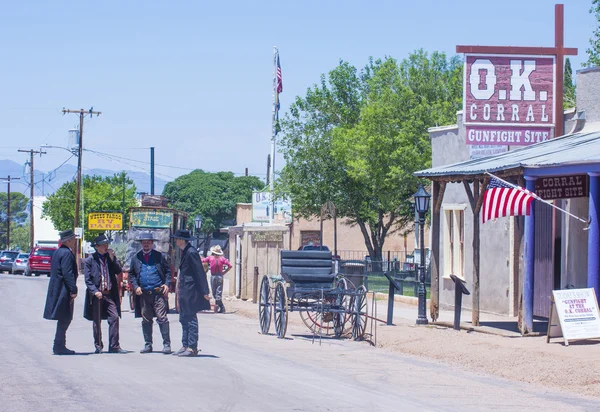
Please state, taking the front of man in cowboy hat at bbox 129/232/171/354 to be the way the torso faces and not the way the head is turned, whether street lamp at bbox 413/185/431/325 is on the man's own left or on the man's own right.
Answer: on the man's own left

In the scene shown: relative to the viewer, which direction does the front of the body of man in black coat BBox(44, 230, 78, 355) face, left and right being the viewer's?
facing to the right of the viewer

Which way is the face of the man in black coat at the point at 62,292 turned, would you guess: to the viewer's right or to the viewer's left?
to the viewer's right

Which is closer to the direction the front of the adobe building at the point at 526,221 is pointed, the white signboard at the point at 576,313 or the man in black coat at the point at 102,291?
the man in black coat

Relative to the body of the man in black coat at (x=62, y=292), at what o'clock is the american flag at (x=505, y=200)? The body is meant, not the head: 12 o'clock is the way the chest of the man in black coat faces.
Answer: The american flag is roughly at 12 o'clock from the man in black coat.

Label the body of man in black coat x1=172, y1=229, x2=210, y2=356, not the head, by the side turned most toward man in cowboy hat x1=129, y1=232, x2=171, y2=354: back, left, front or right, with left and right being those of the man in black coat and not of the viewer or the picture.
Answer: front

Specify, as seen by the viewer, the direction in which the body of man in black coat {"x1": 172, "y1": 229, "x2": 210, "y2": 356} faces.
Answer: to the viewer's left
